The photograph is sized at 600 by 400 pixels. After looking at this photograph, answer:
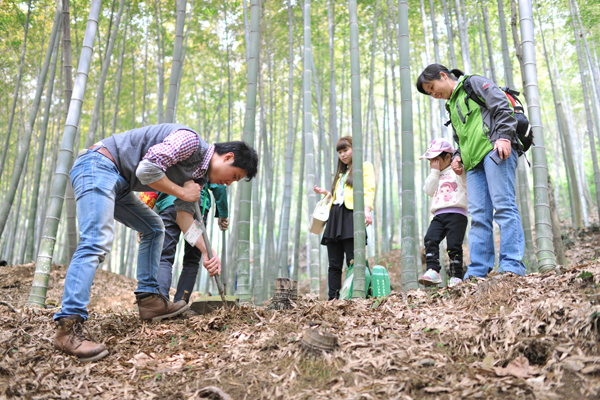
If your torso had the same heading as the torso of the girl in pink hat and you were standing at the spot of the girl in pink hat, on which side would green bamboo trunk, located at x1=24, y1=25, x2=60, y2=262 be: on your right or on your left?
on your right

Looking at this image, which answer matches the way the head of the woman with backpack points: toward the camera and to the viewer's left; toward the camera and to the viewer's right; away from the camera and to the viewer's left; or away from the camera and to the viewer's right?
toward the camera and to the viewer's left

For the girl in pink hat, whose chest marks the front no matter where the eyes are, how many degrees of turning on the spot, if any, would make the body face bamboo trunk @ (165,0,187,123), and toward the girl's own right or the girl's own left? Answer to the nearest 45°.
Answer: approximately 45° to the girl's own right

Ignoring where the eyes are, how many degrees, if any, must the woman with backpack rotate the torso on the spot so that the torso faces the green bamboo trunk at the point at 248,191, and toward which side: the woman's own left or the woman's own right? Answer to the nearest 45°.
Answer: approximately 45° to the woman's own right

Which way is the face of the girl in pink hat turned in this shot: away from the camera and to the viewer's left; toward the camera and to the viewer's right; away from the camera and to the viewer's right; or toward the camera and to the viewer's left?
toward the camera and to the viewer's left

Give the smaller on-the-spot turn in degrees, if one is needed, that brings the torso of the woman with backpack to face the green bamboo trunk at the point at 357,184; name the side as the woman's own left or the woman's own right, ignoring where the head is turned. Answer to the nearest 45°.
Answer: approximately 45° to the woman's own right

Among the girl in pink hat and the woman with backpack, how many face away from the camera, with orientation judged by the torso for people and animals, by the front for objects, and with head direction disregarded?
0

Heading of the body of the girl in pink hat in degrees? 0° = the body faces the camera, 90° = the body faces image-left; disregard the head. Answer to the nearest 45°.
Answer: approximately 45°

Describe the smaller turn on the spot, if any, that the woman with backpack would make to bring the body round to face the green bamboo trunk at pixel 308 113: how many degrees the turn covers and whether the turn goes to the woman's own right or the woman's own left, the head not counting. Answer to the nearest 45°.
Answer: approximately 90° to the woman's own right

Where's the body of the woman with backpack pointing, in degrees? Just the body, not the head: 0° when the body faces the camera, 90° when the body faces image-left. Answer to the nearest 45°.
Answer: approximately 45°
